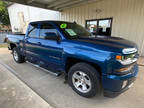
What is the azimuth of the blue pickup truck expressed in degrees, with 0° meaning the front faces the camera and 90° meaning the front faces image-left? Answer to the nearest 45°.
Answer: approximately 315°

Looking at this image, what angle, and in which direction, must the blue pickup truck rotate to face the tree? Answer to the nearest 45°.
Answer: approximately 180°
